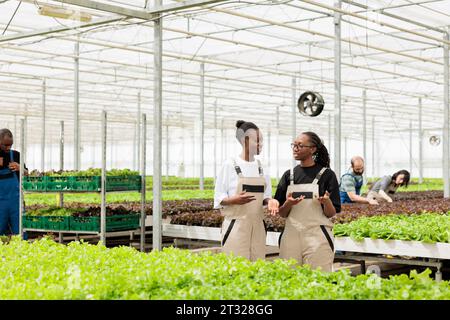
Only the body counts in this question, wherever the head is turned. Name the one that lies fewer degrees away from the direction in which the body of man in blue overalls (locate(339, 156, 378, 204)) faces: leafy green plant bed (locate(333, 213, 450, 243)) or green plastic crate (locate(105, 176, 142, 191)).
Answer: the leafy green plant bed

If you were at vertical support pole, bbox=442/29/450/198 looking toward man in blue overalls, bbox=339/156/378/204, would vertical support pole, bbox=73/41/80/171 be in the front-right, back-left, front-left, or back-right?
front-right

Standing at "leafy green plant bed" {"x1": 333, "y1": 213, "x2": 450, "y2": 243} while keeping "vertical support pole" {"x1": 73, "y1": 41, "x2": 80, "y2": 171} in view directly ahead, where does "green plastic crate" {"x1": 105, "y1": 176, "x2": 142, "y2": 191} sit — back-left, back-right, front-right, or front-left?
front-left

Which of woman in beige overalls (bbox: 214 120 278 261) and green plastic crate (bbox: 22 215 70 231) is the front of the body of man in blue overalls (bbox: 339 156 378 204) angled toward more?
the woman in beige overalls
